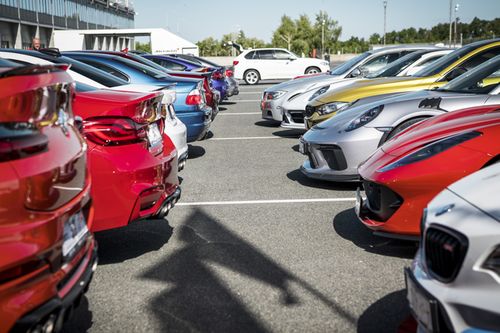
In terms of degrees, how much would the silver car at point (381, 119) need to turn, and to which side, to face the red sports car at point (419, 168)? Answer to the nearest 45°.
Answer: approximately 45° to its left

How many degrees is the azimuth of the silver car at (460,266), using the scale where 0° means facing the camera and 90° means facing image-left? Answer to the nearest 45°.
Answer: approximately 45°

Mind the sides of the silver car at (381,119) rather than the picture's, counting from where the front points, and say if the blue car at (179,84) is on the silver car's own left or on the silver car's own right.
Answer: on the silver car's own right

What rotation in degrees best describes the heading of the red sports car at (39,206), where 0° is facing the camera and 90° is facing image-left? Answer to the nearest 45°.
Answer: approximately 135°

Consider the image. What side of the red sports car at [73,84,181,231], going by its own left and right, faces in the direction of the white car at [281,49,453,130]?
right

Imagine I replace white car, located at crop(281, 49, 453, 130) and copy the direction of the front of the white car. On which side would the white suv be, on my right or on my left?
on my right

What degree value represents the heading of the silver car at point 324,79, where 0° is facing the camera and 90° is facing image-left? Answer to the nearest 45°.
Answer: approximately 45°

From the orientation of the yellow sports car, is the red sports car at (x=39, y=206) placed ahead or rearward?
ahead
